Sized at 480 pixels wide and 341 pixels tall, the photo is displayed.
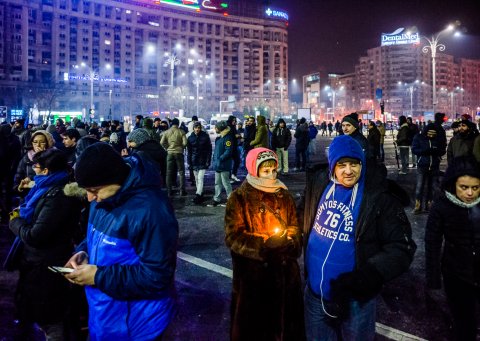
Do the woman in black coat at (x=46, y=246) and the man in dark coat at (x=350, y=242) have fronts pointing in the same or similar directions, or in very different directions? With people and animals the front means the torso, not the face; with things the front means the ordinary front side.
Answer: same or similar directions

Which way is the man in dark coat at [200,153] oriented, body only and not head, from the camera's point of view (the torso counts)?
toward the camera

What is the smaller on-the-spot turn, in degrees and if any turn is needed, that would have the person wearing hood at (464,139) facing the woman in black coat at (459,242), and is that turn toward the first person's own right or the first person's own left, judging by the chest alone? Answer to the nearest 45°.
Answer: approximately 45° to the first person's own left

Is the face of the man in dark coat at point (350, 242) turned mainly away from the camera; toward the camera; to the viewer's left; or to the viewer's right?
toward the camera

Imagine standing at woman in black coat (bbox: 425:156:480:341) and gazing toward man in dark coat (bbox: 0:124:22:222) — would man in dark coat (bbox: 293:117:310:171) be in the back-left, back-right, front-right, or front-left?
front-right

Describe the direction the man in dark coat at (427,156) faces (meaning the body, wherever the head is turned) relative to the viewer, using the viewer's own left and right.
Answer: facing the viewer

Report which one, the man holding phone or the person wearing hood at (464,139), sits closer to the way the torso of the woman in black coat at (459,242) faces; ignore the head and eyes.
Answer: the man holding phone

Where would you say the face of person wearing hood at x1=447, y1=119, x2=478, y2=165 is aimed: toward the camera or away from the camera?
toward the camera

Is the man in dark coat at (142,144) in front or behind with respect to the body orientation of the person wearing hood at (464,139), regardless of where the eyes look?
in front
